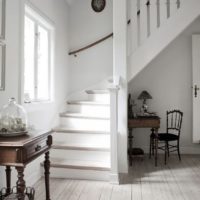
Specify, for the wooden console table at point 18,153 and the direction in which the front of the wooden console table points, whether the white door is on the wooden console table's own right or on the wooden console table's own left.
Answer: on the wooden console table's own left

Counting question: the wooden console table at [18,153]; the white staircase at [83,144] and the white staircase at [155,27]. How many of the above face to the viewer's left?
1

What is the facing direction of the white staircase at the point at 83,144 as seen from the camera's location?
facing the viewer

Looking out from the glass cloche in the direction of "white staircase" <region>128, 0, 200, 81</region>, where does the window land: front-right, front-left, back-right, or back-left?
front-left

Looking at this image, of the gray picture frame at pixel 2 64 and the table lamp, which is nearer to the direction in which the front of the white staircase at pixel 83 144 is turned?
the gray picture frame

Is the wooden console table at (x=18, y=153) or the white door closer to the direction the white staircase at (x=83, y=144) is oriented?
the wooden console table

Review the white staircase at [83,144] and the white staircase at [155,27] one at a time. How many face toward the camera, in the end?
1

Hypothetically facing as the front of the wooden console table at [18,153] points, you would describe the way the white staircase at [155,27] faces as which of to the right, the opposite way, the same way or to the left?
the opposite way

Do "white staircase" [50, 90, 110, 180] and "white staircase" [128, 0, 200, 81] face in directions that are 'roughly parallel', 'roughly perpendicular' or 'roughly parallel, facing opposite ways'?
roughly perpendicular

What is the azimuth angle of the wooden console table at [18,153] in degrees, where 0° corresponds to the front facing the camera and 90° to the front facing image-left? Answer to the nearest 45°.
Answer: approximately 315°
